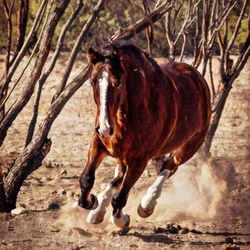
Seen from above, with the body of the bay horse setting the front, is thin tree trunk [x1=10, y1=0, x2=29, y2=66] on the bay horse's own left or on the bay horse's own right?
on the bay horse's own right

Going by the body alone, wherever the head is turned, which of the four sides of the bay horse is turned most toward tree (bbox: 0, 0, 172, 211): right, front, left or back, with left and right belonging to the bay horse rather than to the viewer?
right

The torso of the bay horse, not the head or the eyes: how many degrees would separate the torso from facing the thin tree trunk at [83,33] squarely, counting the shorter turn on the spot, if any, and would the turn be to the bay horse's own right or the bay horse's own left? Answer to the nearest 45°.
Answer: approximately 135° to the bay horse's own right

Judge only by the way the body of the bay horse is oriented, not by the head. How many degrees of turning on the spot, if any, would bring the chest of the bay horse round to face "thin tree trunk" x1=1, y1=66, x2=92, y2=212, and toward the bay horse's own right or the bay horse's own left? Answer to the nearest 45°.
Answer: approximately 90° to the bay horse's own right

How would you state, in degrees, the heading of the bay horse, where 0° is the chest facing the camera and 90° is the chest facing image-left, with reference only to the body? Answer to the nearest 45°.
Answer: approximately 45°

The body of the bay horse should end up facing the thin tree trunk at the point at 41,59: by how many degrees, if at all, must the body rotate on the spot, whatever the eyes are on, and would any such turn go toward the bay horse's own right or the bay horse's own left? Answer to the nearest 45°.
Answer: approximately 90° to the bay horse's own right
